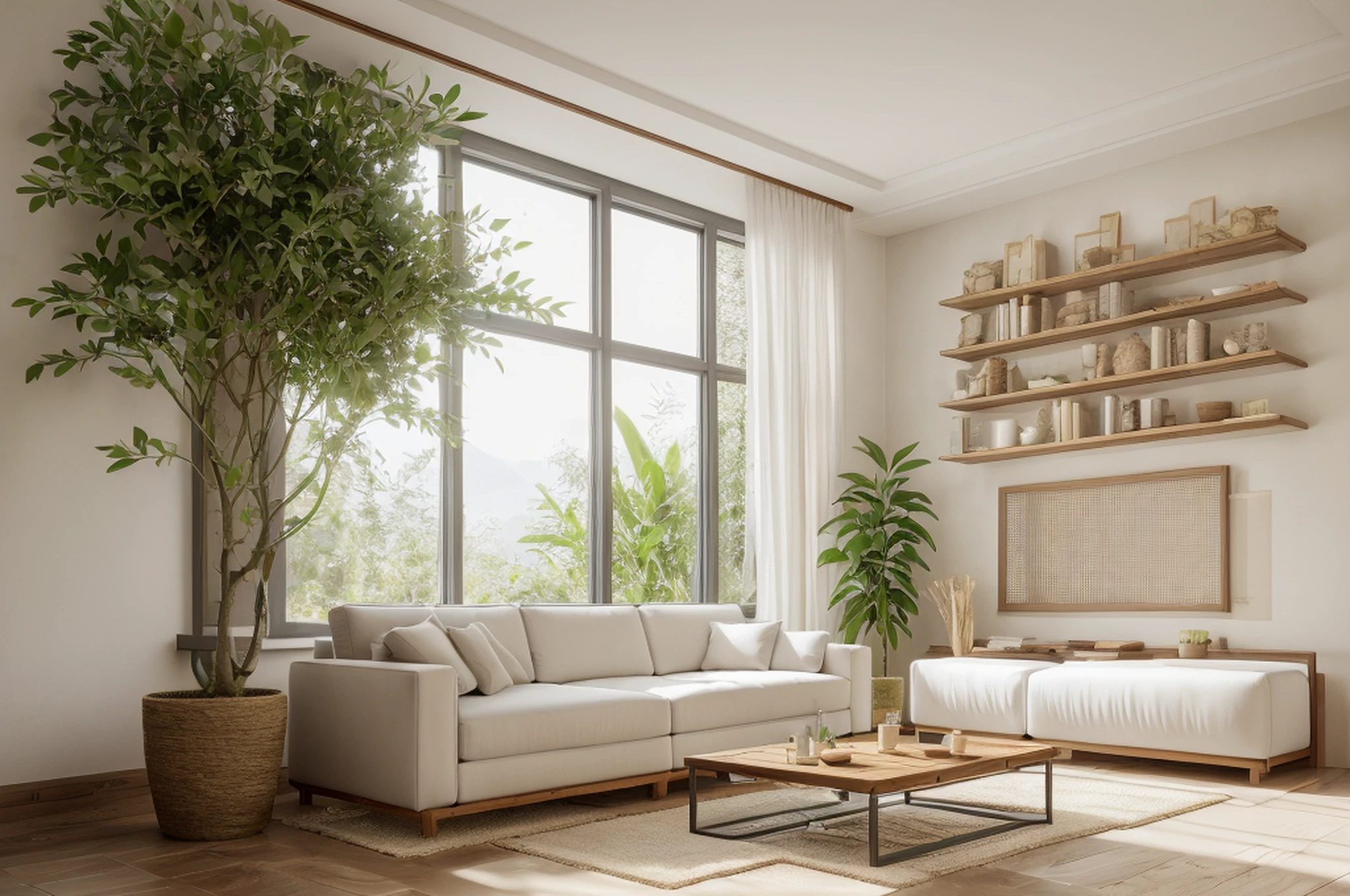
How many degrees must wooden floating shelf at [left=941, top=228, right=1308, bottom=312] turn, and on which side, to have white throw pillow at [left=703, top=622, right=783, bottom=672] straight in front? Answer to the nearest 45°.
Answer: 0° — it already faces it

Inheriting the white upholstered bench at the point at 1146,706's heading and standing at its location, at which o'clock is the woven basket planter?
The woven basket planter is roughly at 12 o'clock from the white upholstered bench.

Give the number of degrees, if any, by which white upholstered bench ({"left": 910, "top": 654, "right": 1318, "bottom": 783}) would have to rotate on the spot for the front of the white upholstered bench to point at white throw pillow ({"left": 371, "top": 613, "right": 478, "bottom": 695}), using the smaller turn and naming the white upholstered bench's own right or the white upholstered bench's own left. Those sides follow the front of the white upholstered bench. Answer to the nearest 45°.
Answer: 0° — it already faces it

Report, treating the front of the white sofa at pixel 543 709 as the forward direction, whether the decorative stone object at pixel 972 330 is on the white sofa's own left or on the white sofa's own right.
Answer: on the white sofa's own left

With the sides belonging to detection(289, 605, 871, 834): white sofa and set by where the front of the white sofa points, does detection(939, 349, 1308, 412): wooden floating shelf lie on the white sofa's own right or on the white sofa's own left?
on the white sofa's own left

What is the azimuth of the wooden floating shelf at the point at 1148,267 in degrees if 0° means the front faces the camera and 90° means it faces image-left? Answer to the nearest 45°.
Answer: approximately 45°

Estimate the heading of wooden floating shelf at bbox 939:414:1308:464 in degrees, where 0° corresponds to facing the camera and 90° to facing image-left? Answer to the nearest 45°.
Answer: approximately 45°
